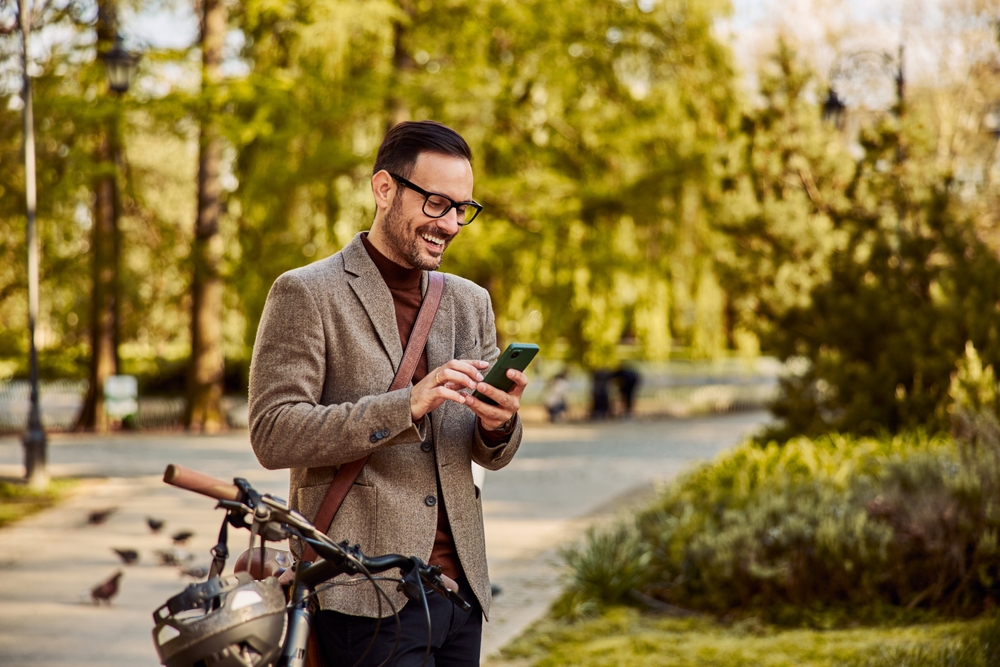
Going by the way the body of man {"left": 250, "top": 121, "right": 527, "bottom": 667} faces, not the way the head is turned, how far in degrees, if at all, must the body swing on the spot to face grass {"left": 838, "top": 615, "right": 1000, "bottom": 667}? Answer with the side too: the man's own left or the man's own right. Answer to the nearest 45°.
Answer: approximately 90° to the man's own left

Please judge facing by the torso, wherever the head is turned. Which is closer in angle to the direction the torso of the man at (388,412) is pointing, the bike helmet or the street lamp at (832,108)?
the bike helmet

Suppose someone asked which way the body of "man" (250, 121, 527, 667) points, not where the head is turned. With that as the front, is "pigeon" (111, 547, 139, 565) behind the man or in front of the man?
behind

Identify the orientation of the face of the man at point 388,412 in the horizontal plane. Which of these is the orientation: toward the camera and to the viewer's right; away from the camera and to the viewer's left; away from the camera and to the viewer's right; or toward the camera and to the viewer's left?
toward the camera and to the viewer's right

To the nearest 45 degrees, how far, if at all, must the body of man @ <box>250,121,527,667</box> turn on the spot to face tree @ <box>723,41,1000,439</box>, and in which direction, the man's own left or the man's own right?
approximately 90° to the man's own left

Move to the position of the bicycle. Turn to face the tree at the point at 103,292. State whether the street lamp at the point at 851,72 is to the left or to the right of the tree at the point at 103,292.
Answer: right

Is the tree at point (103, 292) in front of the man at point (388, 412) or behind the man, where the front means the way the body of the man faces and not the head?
behind

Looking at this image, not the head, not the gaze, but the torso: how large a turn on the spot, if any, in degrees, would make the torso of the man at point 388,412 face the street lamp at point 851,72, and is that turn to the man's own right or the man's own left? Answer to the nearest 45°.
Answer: approximately 90° to the man's own left

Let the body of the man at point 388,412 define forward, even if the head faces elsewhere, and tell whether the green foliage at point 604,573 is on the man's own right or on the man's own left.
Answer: on the man's own left

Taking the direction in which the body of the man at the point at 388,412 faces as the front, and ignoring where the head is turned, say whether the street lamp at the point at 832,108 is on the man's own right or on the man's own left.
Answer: on the man's own left

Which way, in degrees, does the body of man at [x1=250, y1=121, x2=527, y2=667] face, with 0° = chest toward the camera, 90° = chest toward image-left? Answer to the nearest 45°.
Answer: approximately 315°
